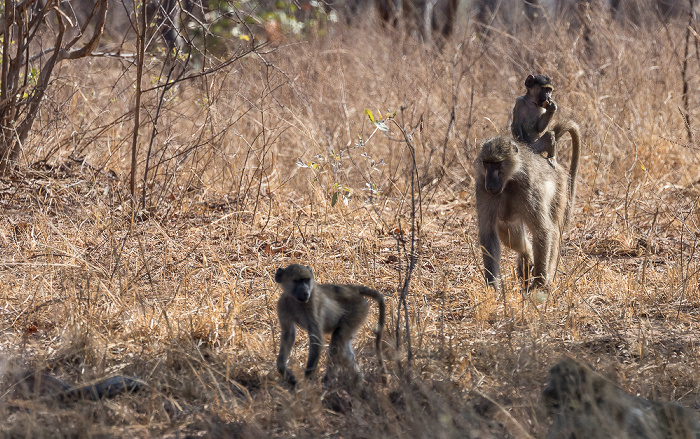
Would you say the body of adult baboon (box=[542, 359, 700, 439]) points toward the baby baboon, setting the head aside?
no

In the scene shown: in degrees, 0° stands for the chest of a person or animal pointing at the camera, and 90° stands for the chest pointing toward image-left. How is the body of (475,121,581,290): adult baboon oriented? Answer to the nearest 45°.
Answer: approximately 45°

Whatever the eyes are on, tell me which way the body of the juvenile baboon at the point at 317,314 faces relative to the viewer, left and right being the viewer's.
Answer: facing the viewer and to the left of the viewer

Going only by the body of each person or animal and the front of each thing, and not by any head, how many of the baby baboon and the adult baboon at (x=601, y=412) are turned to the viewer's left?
1

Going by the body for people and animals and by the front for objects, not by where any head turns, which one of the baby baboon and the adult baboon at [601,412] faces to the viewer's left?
the adult baboon

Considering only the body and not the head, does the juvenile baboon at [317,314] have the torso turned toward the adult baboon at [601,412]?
no

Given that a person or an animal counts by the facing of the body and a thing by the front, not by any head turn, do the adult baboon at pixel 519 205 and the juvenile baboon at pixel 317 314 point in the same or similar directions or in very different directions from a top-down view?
same or similar directions

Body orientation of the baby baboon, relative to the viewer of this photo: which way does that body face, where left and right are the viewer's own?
facing the viewer and to the right of the viewer

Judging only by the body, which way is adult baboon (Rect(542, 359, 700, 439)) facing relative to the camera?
to the viewer's left

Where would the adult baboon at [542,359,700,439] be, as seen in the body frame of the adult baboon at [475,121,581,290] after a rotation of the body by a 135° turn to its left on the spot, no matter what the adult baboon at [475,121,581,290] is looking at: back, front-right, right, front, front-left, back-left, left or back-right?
right

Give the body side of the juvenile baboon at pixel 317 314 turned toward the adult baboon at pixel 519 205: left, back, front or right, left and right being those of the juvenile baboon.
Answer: back
